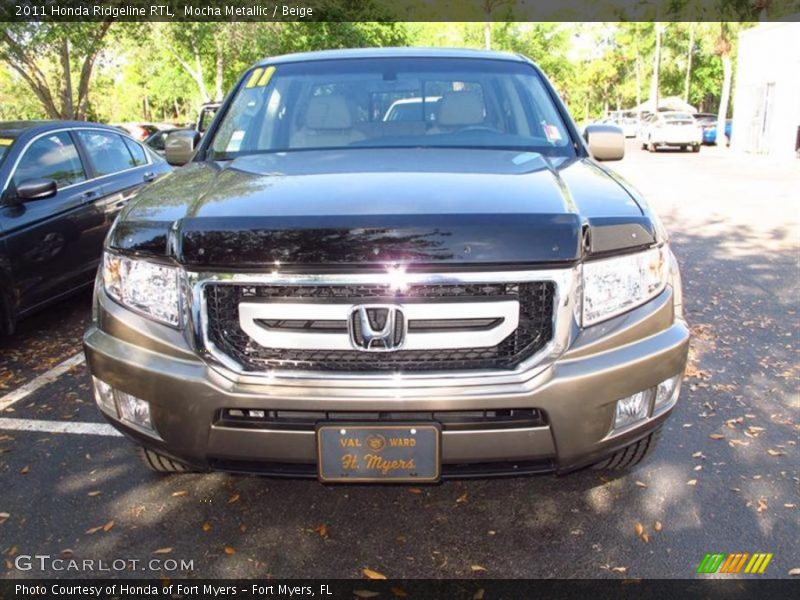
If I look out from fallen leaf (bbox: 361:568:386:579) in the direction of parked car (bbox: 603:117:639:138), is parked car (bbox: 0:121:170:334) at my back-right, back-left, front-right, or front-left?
front-left

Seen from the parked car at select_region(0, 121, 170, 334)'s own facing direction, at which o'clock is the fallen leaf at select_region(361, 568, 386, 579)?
The fallen leaf is roughly at 10 o'clock from the parked car.

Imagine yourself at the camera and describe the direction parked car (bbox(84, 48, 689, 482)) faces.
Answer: facing the viewer

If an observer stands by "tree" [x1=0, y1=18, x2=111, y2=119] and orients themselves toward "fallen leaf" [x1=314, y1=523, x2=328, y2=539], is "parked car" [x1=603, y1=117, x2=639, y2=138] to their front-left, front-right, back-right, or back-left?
back-left

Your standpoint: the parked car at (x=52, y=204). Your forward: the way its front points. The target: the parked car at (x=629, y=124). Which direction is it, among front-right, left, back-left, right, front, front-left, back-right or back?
back

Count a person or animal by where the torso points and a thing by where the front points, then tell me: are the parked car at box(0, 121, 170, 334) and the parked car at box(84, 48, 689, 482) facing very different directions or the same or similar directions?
same or similar directions

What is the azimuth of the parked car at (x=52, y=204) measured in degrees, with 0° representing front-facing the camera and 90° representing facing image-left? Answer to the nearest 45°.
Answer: approximately 45°

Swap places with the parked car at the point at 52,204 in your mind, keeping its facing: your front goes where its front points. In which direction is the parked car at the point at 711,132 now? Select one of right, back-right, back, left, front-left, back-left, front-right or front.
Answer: back

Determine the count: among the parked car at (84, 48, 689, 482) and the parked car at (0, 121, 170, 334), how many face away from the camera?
0

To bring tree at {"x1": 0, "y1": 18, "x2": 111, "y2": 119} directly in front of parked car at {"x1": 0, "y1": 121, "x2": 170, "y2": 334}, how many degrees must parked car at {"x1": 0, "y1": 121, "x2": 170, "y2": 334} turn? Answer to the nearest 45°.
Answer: approximately 135° to its right

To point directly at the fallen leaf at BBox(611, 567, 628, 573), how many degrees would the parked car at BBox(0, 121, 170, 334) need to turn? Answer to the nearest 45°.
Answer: approximately 45° to its left

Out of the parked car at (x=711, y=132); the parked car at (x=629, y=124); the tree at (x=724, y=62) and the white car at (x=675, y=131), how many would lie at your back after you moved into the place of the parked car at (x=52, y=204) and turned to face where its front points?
4
